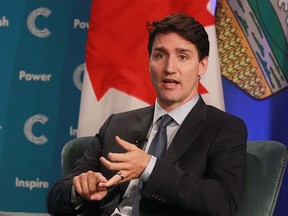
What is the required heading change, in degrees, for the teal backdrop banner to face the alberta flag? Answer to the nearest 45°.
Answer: approximately 45° to its left

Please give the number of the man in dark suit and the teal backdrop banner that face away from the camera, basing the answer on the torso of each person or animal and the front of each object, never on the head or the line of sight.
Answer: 0

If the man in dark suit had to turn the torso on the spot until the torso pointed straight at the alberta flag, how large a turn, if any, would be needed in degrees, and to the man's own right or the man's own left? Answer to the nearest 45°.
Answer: approximately 180°

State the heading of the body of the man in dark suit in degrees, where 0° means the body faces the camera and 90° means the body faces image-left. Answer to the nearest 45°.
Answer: approximately 45°

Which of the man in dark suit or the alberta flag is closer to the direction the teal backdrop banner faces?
the man in dark suit

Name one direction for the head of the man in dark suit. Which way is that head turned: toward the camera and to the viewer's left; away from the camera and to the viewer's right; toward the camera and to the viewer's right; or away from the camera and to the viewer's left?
toward the camera and to the viewer's left

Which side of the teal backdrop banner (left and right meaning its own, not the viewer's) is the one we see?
front
